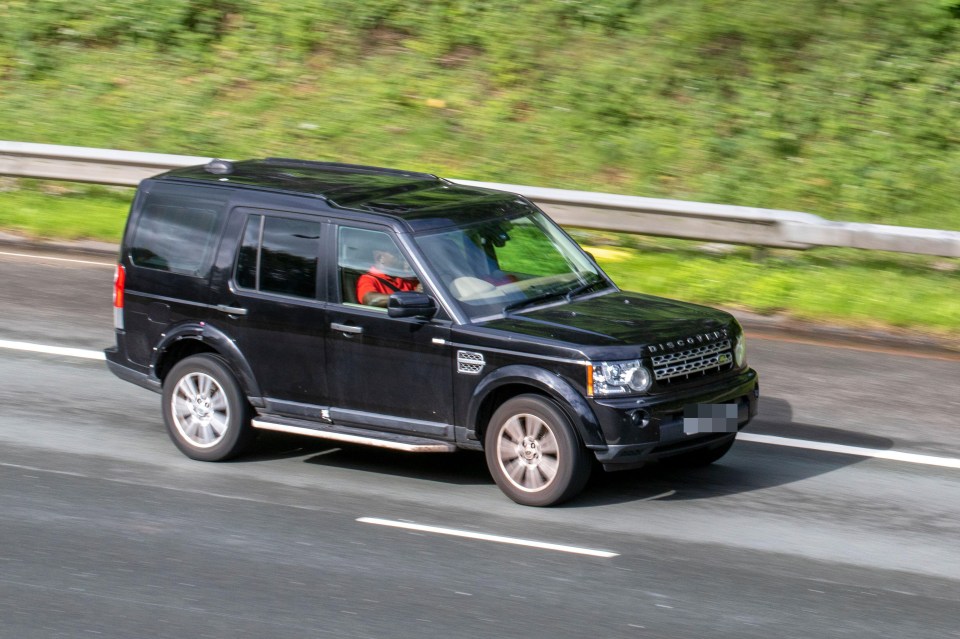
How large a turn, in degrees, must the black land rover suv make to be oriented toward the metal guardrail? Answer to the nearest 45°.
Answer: approximately 90° to its left

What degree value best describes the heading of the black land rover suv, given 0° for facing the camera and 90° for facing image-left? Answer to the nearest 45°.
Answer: approximately 315°

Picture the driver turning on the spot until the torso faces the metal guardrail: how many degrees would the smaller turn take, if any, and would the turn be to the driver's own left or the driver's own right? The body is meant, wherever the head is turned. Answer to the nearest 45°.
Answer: approximately 90° to the driver's own left

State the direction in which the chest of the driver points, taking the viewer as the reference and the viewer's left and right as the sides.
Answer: facing the viewer and to the right of the viewer
